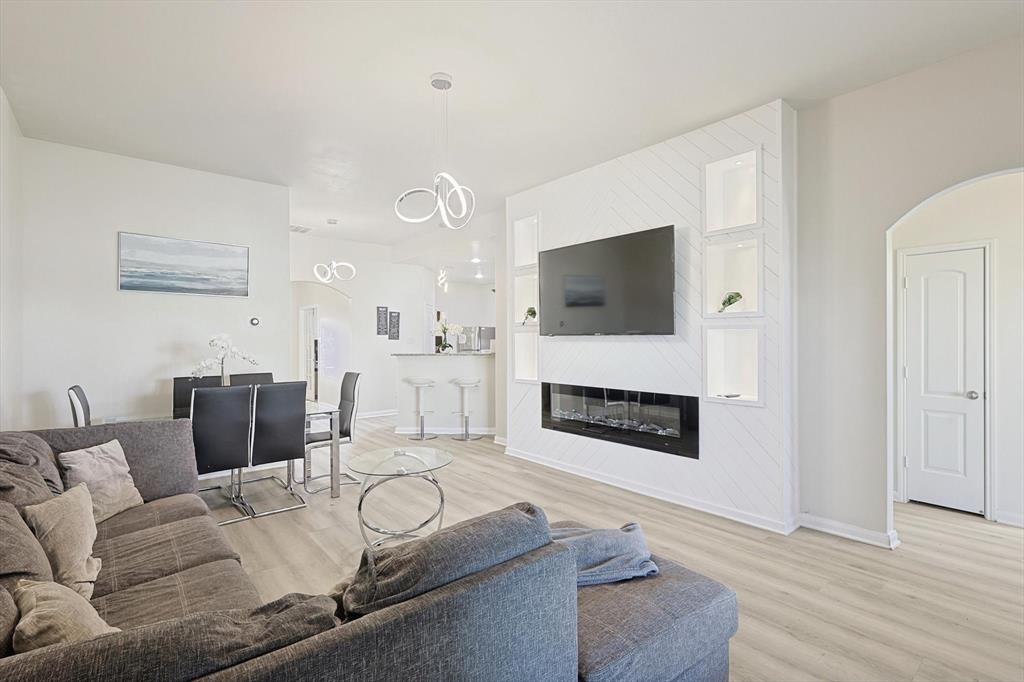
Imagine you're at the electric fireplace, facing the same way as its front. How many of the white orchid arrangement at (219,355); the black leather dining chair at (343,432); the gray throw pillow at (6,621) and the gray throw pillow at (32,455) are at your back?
0

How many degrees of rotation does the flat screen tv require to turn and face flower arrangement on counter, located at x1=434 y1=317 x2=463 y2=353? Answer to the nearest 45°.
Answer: approximately 90° to its right

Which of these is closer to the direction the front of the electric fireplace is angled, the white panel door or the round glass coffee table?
the round glass coffee table

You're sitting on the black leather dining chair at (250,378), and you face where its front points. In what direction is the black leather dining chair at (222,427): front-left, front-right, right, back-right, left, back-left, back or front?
front

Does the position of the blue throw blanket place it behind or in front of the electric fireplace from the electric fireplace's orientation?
in front

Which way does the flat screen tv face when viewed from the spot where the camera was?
facing the viewer and to the left of the viewer

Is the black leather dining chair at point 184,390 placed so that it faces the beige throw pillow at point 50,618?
yes

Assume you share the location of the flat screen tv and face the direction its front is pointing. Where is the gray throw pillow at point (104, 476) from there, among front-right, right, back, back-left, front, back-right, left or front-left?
front

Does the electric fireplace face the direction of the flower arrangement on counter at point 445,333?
no

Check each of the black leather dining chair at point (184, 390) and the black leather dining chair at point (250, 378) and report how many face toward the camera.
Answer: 2

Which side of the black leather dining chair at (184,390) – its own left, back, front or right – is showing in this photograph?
front

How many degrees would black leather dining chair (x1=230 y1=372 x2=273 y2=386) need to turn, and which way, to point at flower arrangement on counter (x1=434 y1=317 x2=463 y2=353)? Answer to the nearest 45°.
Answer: approximately 135° to its left

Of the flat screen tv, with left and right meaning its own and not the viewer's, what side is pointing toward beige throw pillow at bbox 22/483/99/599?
front

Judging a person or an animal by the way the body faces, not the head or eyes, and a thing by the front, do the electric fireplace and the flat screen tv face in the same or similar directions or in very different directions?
same or similar directions

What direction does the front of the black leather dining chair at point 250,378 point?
toward the camera

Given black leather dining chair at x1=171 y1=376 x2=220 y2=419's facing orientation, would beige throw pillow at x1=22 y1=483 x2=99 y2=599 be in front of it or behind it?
in front

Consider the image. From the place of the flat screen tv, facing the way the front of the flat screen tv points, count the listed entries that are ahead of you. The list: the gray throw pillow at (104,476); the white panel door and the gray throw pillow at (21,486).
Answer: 2

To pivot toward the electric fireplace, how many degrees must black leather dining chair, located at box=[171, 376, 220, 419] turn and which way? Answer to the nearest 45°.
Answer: approximately 45° to its left
